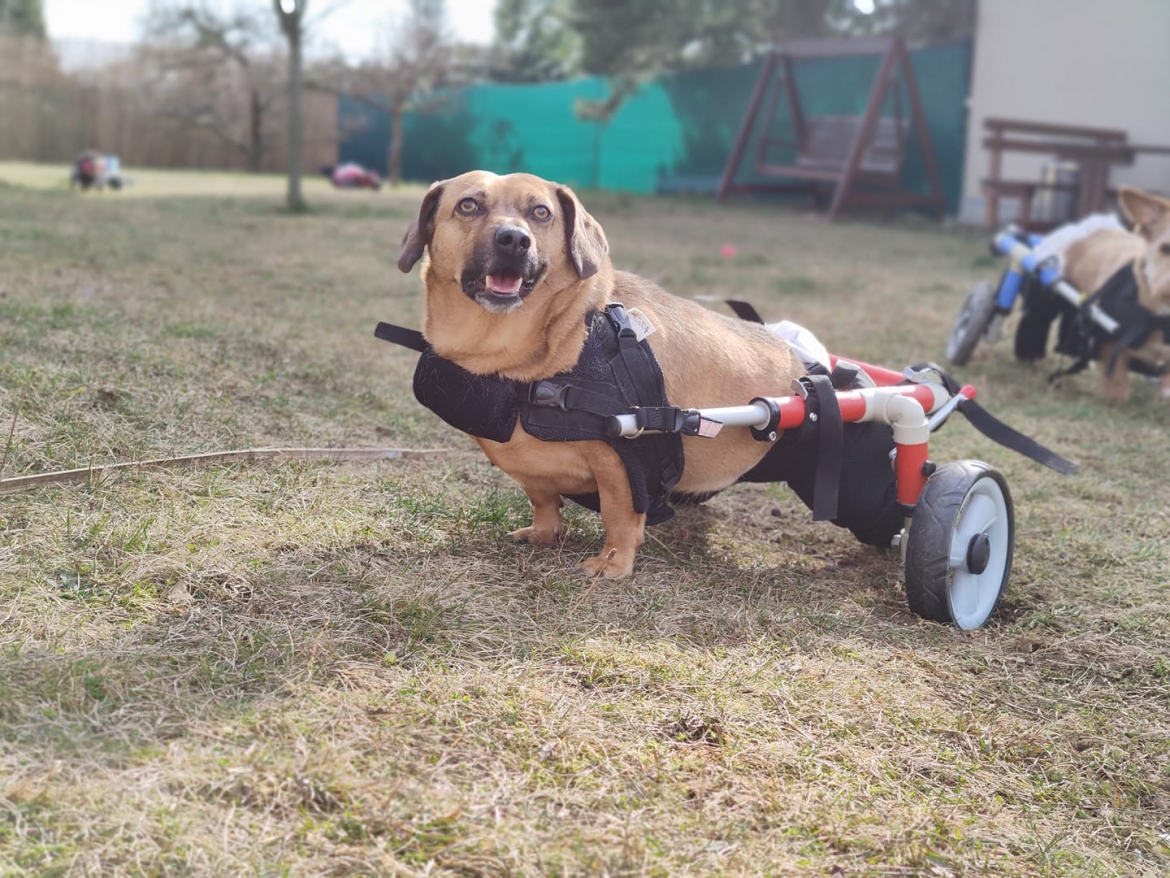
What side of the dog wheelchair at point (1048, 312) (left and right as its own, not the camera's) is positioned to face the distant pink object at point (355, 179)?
back

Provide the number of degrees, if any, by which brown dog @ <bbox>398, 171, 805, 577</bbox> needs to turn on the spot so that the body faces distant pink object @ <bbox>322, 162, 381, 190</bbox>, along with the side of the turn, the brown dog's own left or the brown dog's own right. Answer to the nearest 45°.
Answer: approximately 135° to the brown dog's own right

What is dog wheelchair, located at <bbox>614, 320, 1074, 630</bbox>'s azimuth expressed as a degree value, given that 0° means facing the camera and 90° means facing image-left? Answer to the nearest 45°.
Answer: approximately 45°

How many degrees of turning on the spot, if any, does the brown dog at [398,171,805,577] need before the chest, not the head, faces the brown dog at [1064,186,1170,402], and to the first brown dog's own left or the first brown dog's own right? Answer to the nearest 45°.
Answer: approximately 180°

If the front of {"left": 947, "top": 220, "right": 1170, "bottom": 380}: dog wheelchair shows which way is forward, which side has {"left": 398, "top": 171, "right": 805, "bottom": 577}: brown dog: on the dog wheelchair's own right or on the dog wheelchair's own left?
on the dog wheelchair's own right

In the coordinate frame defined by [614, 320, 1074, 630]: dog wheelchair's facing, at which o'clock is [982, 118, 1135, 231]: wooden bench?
The wooden bench is roughly at 5 o'clock from the dog wheelchair.

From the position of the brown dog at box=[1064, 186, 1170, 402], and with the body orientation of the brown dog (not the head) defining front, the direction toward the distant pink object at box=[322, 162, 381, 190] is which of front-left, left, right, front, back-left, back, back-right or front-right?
back

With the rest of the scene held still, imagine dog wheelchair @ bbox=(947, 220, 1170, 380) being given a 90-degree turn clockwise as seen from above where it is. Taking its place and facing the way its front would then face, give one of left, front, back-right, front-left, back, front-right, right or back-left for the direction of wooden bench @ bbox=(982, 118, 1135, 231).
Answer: back-right

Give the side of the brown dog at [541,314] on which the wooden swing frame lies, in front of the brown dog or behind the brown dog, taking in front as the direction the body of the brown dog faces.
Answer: behind

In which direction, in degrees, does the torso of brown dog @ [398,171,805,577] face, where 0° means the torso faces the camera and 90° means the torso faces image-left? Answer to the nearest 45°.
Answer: approximately 45°

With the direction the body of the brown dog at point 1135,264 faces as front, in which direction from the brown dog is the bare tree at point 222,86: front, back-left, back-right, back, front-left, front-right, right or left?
back
